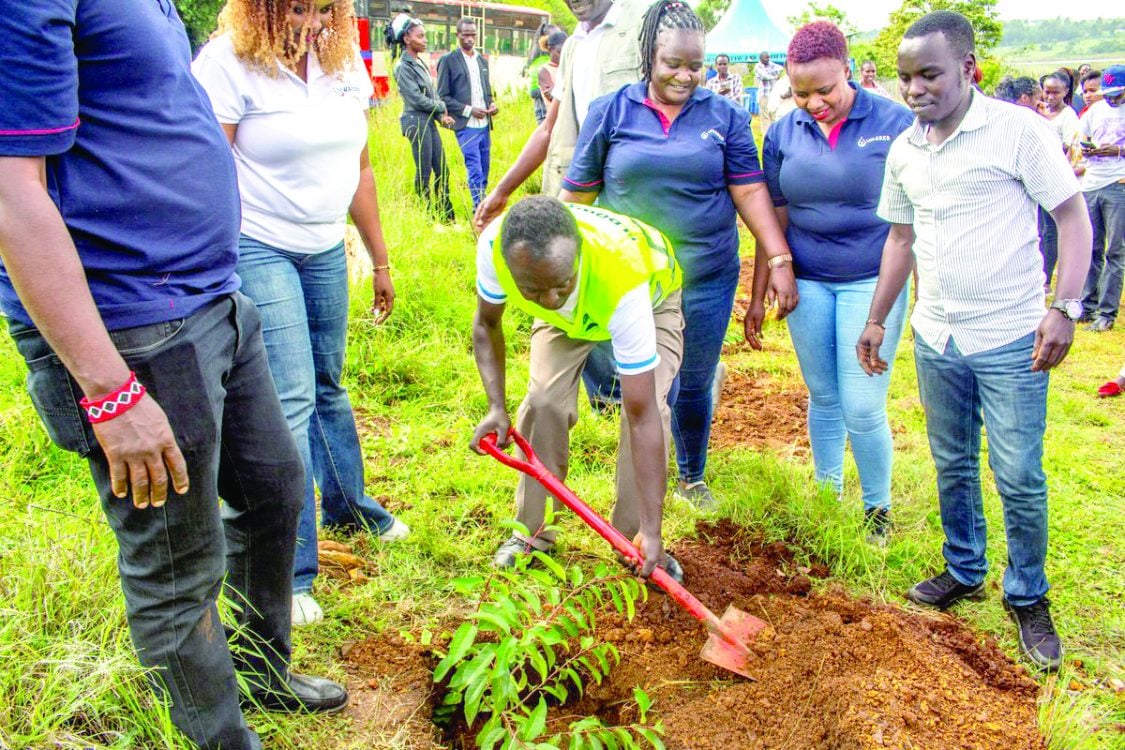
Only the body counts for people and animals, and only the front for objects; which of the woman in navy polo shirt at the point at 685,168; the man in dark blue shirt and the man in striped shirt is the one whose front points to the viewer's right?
the man in dark blue shirt

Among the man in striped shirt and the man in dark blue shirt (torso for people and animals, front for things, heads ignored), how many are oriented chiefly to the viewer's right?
1

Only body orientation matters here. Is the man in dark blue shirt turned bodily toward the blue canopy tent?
no

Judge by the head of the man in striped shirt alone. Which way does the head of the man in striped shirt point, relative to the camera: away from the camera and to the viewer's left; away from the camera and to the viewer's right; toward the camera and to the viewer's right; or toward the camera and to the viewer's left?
toward the camera and to the viewer's left

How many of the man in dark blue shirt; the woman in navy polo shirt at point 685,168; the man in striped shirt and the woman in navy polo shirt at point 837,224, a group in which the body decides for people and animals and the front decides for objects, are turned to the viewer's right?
1

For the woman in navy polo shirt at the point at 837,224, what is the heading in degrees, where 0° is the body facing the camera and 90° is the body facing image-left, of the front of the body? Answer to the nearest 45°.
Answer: approximately 0°

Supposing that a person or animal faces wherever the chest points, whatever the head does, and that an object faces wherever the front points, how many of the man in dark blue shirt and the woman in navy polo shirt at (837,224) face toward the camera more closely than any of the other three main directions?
1

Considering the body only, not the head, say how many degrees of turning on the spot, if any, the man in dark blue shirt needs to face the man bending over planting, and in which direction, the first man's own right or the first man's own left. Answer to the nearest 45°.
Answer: approximately 45° to the first man's own left

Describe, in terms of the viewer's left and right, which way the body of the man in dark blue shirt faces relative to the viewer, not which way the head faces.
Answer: facing to the right of the viewer

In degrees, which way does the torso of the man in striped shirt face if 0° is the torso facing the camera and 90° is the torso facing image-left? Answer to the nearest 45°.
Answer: approximately 45°

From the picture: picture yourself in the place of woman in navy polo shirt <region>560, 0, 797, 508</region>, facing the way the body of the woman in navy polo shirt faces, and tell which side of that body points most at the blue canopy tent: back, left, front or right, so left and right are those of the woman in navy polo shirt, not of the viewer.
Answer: back

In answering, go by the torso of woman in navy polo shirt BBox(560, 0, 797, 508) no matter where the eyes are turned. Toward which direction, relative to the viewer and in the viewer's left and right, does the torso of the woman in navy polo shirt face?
facing the viewer

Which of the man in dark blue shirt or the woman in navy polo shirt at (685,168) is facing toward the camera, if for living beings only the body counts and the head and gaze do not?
the woman in navy polo shirt

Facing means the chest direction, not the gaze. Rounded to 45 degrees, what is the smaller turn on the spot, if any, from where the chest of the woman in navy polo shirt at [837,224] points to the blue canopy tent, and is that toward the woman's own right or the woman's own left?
approximately 180°

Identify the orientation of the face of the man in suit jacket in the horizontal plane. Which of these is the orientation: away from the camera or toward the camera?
toward the camera

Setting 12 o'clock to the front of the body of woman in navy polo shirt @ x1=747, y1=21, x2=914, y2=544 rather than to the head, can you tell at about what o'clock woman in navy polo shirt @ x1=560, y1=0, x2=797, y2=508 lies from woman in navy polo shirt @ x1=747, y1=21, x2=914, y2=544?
woman in navy polo shirt @ x1=560, y1=0, x2=797, y2=508 is roughly at 3 o'clock from woman in navy polo shirt @ x1=747, y1=21, x2=914, y2=544.

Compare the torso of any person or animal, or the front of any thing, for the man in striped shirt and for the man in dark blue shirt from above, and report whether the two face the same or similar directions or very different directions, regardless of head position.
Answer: very different directions

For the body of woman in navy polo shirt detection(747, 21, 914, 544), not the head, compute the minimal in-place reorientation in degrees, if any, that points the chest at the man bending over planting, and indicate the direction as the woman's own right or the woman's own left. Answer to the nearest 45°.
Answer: approximately 45° to the woman's own right
